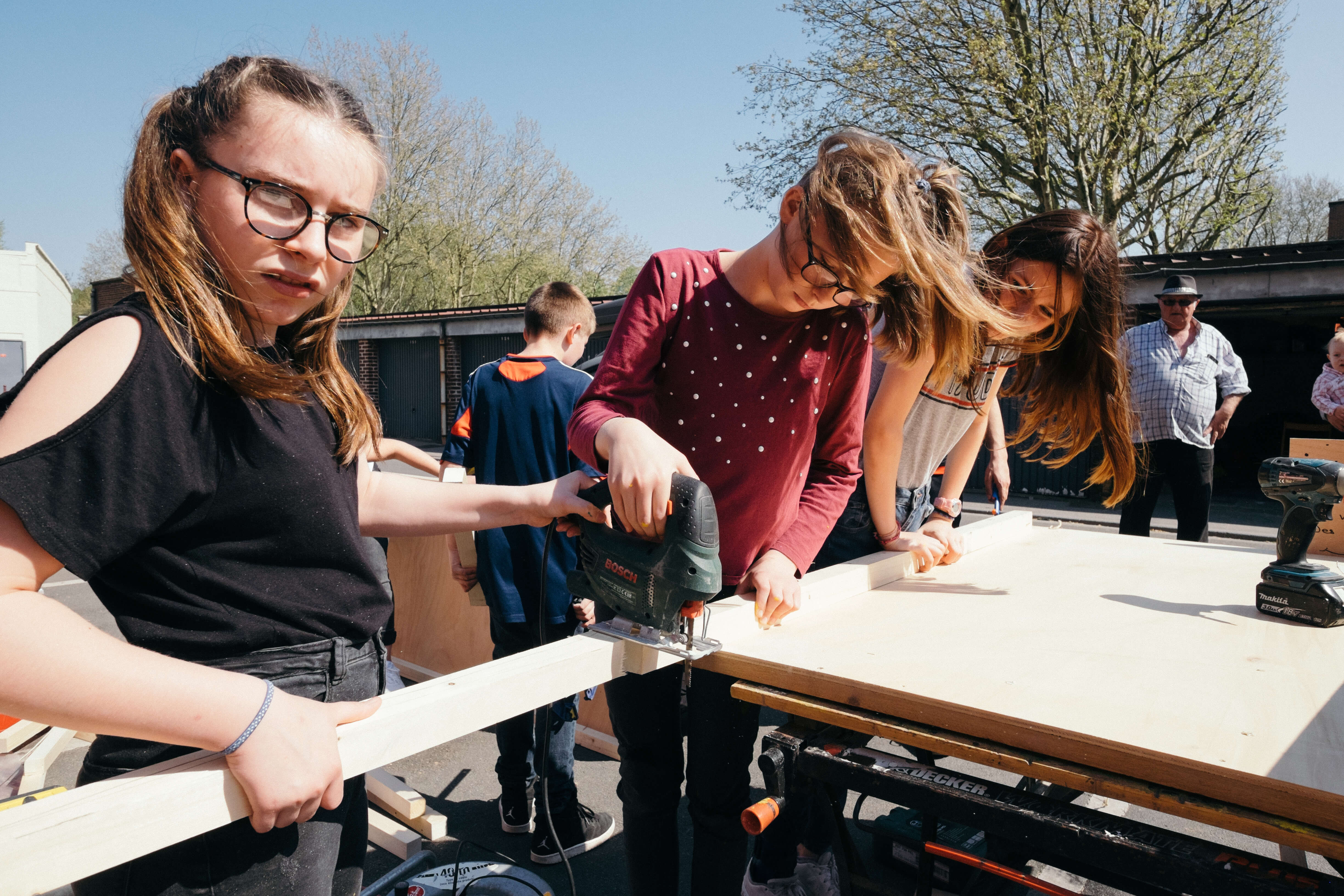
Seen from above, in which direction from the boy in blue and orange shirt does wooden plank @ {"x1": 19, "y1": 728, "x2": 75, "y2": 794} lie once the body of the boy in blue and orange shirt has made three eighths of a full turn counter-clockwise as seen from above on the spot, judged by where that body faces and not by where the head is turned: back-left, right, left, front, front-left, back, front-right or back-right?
front

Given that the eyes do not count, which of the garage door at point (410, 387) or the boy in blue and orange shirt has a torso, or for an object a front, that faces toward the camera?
the garage door

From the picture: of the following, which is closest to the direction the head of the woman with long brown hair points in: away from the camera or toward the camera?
toward the camera

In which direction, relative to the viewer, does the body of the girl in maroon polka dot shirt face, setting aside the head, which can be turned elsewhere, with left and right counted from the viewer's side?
facing the viewer

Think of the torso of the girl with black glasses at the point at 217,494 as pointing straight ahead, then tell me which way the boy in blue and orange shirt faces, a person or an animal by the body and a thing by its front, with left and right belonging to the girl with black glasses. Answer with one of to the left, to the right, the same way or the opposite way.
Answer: to the left

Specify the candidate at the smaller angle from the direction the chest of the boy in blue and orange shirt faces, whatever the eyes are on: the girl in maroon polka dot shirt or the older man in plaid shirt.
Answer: the older man in plaid shirt

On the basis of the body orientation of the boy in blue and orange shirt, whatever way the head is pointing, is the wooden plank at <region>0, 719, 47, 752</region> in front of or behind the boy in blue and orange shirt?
behind

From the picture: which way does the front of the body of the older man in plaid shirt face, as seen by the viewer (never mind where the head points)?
toward the camera

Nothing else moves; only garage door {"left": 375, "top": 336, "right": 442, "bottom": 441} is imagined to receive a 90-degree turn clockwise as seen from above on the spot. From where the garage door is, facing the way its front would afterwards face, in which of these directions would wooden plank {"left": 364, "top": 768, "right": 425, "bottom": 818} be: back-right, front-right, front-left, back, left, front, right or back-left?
left

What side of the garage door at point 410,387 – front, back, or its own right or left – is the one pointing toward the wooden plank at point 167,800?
front

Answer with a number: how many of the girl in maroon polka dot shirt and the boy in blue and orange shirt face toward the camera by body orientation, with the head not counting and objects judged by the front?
1

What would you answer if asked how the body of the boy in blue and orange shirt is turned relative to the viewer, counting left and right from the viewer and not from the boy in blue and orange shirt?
facing away from the viewer and to the right of the viewer

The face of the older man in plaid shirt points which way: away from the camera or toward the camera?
toward the camera

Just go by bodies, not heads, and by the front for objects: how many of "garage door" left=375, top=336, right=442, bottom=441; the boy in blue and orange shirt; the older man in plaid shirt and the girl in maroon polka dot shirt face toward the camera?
3
